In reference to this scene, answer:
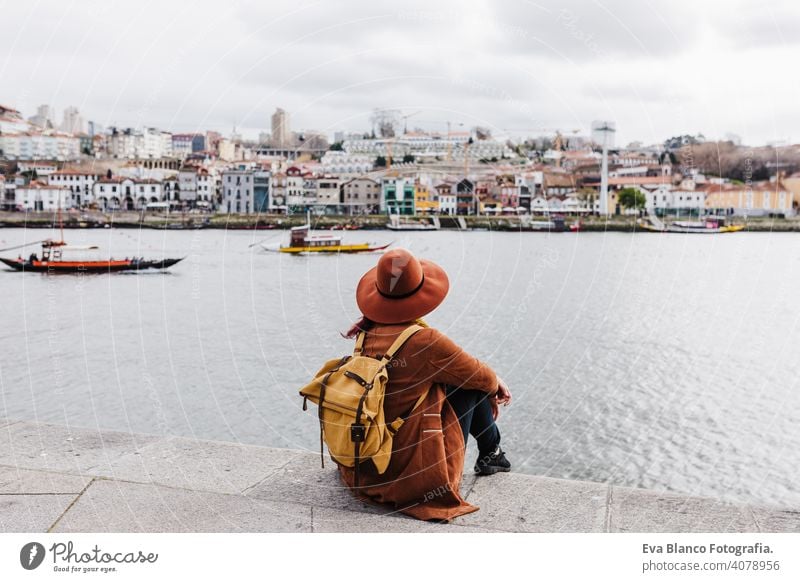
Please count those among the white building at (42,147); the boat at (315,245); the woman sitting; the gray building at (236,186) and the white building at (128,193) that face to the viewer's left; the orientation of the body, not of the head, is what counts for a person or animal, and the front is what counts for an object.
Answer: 0

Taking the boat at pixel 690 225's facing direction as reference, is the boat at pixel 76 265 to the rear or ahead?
ahead

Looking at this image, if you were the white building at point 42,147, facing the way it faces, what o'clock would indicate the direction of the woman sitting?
The woman sitting is roughly at 12 o'clock from the white building.

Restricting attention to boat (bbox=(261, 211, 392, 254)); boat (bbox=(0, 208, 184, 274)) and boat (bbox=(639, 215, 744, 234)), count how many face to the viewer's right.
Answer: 2

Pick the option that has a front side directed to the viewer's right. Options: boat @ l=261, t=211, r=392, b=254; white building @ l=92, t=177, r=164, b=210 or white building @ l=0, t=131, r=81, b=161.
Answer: the boat

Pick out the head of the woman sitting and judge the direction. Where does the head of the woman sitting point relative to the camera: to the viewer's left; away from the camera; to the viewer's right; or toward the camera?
away from the camera

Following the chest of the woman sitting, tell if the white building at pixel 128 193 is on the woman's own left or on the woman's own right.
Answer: on the woman's own left

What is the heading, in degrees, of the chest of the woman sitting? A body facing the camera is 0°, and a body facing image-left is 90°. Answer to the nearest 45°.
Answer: approximately 225°

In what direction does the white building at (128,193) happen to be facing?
toward the camera

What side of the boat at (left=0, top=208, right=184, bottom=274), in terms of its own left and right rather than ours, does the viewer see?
right

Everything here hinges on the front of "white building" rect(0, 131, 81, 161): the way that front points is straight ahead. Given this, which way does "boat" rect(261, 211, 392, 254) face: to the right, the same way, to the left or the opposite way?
to the left
